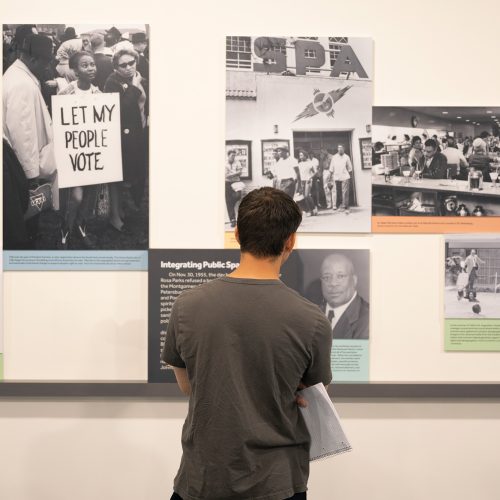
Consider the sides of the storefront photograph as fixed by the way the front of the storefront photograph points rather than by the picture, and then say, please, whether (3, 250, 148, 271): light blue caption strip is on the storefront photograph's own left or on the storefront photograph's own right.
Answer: on the storefront photograph's own right

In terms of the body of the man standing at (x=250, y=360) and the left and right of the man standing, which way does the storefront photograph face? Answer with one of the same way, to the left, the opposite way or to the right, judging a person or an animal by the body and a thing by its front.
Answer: the opposite way

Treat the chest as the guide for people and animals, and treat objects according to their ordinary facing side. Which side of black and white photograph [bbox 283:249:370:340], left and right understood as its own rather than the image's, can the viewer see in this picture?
front

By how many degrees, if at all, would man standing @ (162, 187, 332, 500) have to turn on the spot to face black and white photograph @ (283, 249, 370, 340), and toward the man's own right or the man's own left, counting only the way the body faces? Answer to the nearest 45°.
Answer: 0° — they already face it

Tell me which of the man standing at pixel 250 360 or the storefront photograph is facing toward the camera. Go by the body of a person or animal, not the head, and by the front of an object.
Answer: the storefront photograph

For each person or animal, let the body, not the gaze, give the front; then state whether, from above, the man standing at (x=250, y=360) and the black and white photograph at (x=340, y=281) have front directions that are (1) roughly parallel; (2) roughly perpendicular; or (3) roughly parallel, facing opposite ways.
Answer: roughly parallel, facing opposite ways

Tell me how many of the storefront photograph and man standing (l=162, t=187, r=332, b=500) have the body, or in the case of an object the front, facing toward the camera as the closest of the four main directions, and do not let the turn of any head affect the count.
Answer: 1

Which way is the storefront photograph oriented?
toward the camera

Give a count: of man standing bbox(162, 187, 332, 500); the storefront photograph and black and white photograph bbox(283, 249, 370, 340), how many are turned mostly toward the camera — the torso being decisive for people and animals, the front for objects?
2

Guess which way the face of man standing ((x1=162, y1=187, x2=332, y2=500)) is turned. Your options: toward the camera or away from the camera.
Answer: away from the camera

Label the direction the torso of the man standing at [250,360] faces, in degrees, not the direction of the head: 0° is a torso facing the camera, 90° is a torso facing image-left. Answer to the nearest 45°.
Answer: approximately 180°

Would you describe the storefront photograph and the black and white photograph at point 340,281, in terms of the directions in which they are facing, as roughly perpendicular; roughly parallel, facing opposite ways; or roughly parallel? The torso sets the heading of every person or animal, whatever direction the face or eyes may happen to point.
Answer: roughly parallel
